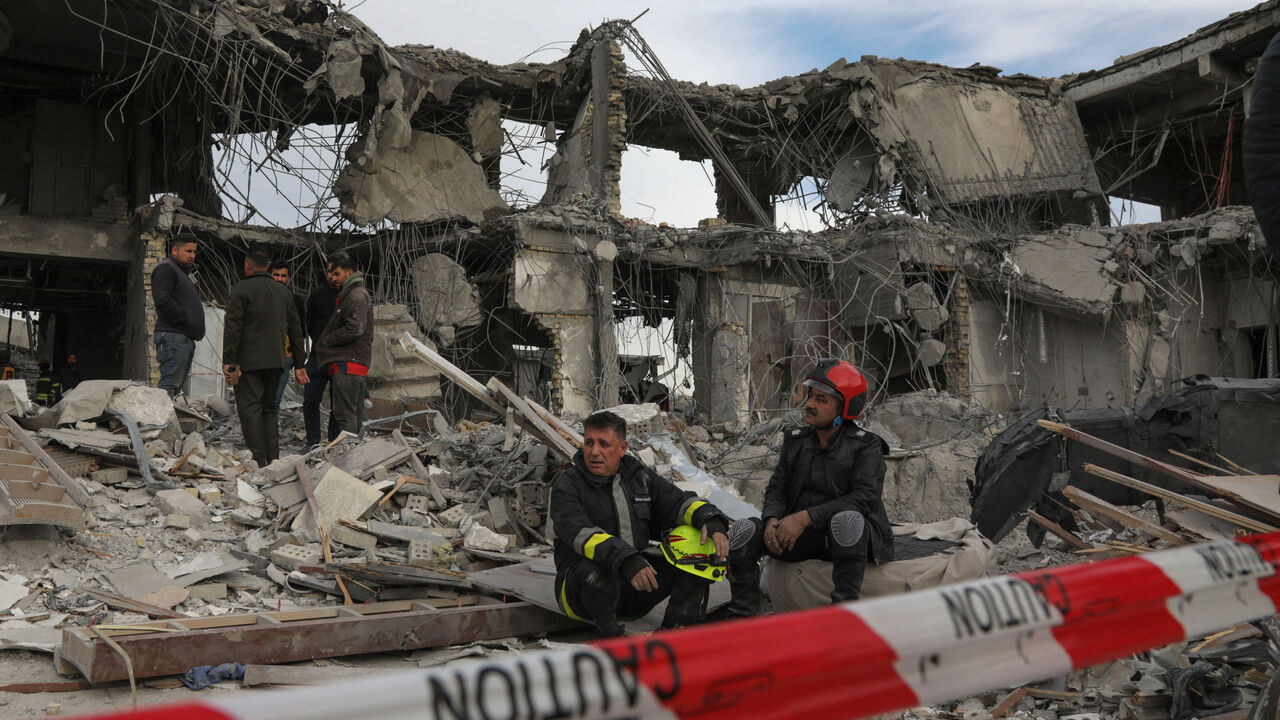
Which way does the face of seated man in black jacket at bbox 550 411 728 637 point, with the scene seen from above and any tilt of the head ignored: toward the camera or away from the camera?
toward the camera

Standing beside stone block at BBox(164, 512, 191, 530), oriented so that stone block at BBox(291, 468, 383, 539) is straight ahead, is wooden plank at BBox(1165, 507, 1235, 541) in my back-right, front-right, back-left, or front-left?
front-right

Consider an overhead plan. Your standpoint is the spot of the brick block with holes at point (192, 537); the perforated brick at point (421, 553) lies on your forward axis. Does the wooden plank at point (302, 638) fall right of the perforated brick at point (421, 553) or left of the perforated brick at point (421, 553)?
right

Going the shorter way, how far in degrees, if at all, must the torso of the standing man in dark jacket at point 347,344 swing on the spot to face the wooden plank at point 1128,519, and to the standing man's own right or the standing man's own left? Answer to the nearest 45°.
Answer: approximately 135° to the standing man's own left

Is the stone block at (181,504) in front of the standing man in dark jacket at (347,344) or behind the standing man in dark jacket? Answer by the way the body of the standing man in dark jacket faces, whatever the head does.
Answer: in front

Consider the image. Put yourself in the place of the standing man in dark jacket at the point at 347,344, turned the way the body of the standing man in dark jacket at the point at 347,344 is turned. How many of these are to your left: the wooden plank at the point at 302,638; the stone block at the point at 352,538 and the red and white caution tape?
3

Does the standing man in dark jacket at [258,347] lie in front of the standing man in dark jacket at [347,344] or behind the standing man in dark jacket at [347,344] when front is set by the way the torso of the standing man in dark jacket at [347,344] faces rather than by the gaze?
in front

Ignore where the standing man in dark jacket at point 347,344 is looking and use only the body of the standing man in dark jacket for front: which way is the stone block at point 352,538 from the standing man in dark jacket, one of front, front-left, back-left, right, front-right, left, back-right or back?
left
